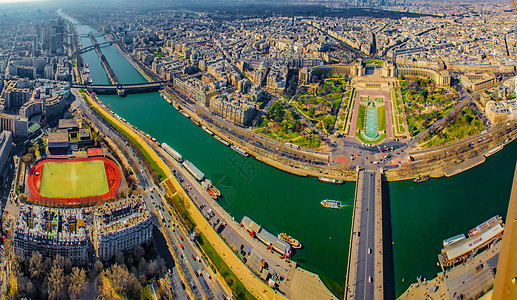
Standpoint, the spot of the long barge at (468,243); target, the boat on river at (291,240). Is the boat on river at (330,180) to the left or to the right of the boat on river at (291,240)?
right

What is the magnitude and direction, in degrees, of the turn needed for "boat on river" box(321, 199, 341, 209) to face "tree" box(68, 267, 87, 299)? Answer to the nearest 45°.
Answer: approximately 45° to its left

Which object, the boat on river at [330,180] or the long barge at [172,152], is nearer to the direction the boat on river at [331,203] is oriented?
the long barge

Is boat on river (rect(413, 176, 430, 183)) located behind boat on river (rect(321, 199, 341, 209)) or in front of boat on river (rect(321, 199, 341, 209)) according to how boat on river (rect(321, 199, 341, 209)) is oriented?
behind

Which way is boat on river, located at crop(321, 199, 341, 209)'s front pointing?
to the viewer's left

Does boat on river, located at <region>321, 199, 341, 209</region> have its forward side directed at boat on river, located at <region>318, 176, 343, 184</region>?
no

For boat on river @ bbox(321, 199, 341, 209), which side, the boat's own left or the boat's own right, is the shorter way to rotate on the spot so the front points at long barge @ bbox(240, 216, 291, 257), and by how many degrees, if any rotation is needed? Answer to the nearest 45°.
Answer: approximately 45° to the boat's own left

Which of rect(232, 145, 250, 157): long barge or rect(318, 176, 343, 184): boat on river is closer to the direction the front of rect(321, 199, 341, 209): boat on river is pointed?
the long barge

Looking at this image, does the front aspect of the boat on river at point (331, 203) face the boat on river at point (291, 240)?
no

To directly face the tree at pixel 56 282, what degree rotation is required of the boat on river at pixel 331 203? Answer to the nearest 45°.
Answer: approximately 45° to its left

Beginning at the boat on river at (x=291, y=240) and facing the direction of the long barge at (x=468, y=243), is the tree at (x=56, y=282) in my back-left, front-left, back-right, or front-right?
back-right

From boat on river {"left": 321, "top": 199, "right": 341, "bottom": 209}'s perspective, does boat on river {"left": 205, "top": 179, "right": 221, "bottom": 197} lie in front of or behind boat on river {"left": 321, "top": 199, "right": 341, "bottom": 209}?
in front

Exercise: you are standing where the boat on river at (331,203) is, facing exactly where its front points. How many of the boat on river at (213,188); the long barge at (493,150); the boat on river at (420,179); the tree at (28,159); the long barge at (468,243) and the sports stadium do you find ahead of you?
3

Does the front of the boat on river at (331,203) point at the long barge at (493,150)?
no

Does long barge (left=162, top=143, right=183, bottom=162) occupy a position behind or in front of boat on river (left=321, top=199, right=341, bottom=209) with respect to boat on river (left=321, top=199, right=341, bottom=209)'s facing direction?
in front

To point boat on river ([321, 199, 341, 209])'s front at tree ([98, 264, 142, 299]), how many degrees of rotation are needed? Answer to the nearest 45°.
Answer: approximately 45° to its left

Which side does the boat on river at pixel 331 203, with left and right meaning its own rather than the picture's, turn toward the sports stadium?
front
